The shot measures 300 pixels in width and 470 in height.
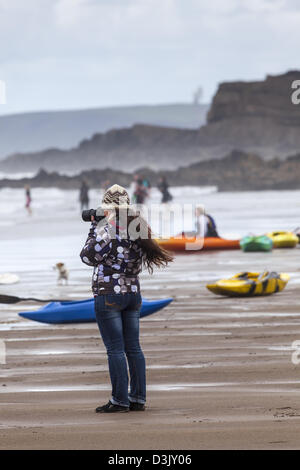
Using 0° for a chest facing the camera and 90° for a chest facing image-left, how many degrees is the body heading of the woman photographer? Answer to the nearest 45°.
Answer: approximately 135°

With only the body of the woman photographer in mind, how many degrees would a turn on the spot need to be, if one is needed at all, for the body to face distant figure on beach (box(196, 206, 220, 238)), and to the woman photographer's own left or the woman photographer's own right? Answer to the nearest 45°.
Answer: approximately 45° to the woman photographer's own right

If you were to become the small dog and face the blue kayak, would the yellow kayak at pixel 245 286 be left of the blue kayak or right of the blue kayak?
left

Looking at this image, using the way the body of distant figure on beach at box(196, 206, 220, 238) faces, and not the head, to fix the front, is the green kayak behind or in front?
behind
